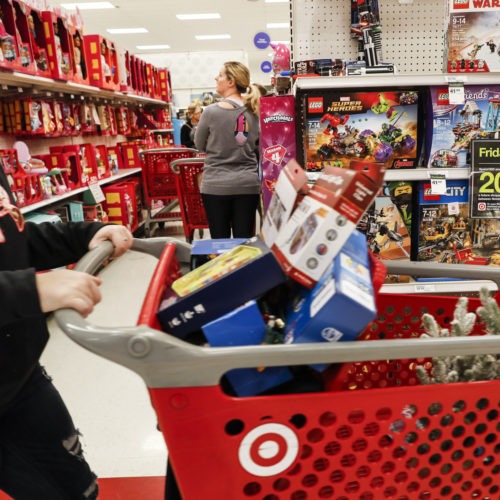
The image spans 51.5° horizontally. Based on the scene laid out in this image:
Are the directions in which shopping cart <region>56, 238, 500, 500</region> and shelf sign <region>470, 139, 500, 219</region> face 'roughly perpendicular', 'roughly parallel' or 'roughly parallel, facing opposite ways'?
roughly perpendicular

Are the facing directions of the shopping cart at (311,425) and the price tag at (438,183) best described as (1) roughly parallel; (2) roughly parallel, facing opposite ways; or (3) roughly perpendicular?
roughly perpendicular

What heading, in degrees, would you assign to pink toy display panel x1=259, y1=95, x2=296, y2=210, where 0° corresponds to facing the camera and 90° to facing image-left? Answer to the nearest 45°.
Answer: approximately 0°

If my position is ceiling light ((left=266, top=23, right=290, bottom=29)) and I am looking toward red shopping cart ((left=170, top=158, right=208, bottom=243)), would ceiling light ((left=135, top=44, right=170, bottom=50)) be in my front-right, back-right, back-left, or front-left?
back-right

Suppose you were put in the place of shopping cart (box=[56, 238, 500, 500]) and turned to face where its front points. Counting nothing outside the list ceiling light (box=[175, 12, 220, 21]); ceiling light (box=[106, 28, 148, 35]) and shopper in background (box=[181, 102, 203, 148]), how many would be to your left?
3
